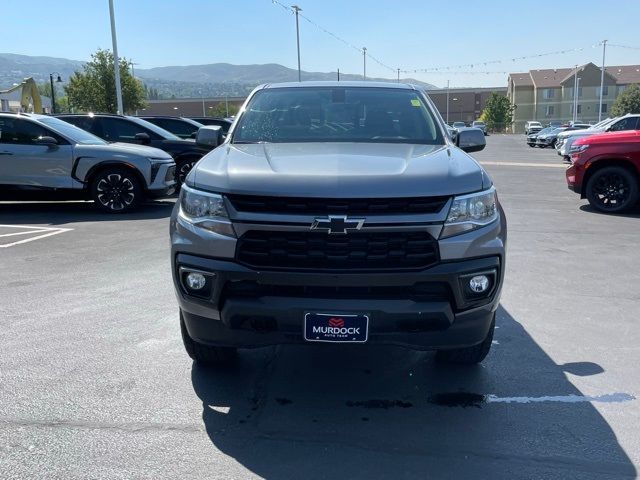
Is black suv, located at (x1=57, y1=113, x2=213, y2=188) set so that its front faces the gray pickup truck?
no

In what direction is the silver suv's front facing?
to the viewer's right

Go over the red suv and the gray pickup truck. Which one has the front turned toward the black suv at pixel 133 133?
the red suv

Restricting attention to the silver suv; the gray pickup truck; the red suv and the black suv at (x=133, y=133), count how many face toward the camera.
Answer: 1

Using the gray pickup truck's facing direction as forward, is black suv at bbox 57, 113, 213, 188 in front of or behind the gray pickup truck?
behind

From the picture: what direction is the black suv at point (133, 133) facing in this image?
to the viewer's right

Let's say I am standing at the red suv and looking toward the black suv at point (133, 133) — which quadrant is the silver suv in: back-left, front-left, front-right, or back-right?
front-left

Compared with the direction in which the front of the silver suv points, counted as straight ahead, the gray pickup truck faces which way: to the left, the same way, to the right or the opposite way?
to the right

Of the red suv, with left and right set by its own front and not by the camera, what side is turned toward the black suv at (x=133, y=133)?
front

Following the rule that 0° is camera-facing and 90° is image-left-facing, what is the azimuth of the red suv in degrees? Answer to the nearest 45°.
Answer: approximately 90°

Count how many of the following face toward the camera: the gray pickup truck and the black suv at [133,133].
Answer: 1

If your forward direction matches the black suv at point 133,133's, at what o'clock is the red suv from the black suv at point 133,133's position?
The red suv is roughly at 1 o'clock from the black suv.

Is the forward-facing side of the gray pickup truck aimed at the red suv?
no

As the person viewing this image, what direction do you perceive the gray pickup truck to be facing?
facing the viewer

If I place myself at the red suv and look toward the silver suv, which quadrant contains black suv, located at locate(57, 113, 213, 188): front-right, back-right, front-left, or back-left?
front-right

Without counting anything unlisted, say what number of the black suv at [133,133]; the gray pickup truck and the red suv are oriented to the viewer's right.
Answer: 1

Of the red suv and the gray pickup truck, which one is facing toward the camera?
the gray pickup truck

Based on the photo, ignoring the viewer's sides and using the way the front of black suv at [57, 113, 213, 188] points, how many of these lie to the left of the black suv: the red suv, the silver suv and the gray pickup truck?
0

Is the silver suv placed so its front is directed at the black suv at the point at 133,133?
no

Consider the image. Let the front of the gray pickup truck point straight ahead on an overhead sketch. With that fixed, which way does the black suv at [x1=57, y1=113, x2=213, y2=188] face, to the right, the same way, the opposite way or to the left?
to the left
